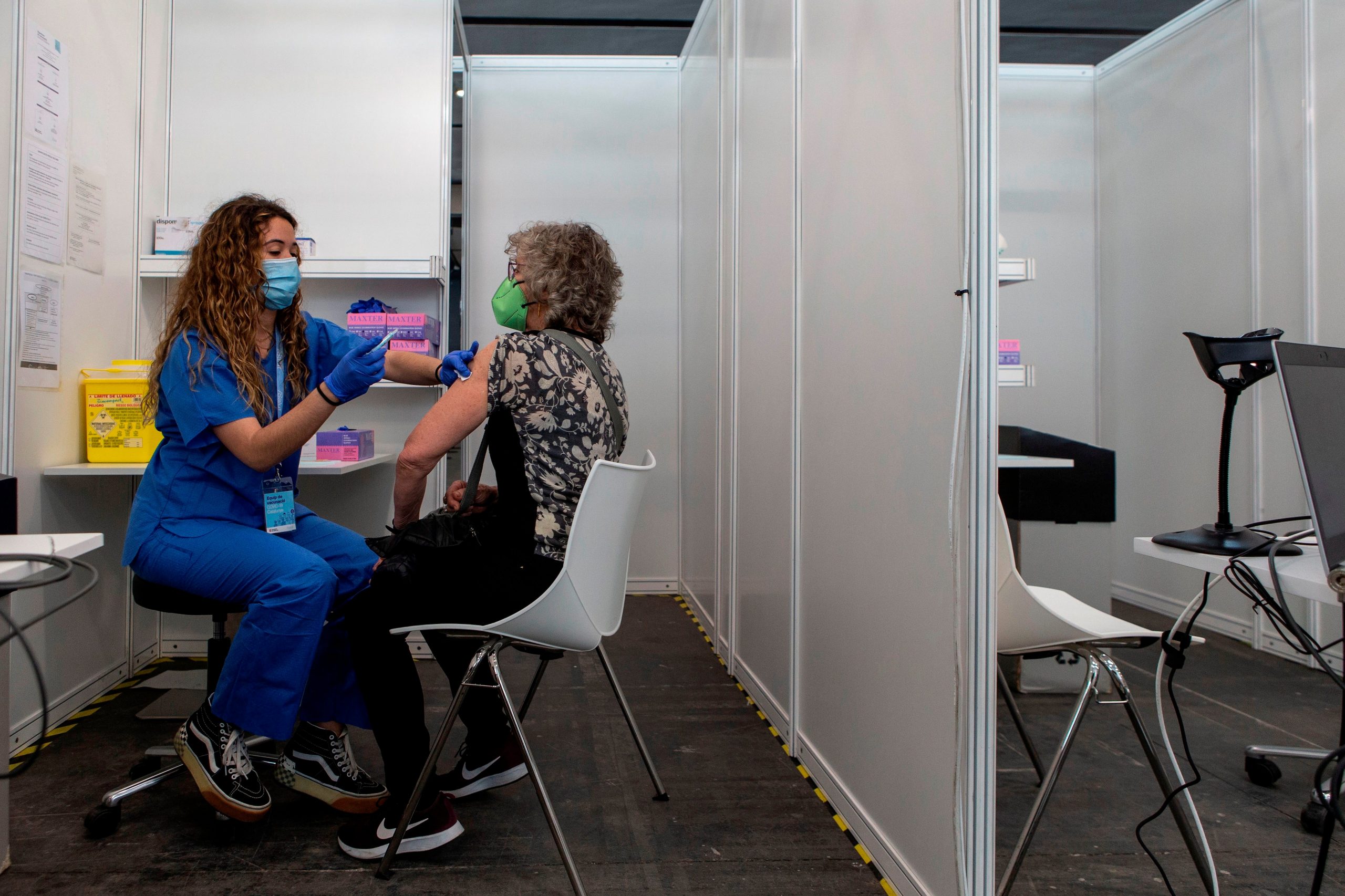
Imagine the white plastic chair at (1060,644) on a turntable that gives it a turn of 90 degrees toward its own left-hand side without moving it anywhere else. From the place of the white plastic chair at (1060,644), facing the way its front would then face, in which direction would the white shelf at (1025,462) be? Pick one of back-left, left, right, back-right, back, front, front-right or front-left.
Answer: front

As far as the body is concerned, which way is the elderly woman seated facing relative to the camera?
to the viewer's left

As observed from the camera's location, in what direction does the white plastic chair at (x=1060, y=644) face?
facing to the right of the viewer

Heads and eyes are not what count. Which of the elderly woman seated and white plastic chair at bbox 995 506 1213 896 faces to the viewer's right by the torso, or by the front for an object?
the white plastic chair

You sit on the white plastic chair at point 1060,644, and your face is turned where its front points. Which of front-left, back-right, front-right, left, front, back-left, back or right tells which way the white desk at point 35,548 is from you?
back-right

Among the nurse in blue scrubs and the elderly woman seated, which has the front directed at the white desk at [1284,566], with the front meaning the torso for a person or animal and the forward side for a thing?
the nurse in blue scrubs

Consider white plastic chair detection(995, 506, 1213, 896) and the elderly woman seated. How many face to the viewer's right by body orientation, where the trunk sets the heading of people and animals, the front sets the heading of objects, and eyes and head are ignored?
1
